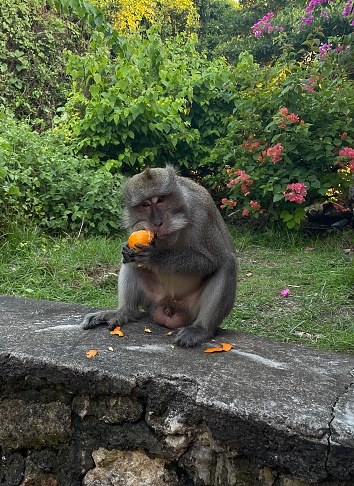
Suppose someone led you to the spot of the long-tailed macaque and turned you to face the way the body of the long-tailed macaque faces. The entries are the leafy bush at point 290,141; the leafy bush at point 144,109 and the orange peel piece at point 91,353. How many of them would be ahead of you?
1

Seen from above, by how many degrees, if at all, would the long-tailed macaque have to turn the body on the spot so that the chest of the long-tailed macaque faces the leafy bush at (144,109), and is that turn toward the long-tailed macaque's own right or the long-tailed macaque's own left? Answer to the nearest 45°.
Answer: approximately 135° to the long-tailed macaque's own right

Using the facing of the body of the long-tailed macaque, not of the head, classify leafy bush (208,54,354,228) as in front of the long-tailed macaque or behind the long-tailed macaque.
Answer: behind

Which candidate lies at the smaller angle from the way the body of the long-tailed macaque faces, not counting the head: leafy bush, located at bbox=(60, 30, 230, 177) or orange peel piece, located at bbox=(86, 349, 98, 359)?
the orange peel piece

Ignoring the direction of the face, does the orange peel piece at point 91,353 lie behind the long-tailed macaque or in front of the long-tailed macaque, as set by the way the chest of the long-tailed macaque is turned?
in front

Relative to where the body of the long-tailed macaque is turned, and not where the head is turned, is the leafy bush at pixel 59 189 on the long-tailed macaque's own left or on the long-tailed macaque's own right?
on the long-tailed macaque's own right

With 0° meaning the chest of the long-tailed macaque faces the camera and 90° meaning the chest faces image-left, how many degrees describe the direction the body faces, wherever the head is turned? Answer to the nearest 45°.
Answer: approximately 45°
